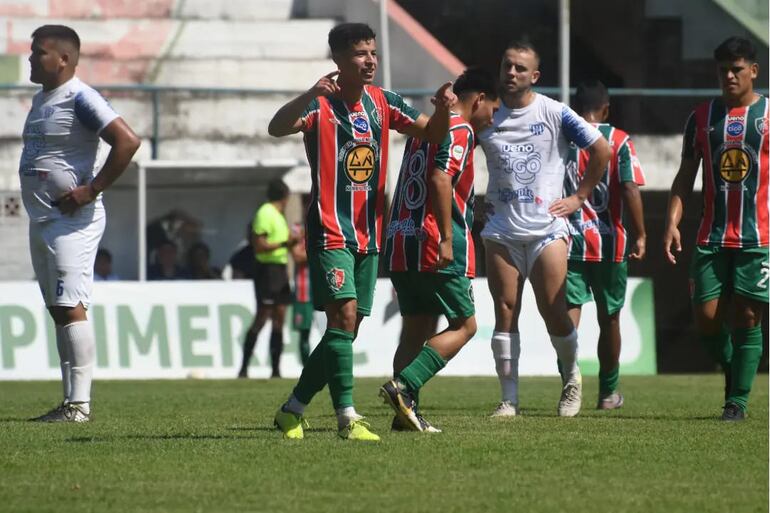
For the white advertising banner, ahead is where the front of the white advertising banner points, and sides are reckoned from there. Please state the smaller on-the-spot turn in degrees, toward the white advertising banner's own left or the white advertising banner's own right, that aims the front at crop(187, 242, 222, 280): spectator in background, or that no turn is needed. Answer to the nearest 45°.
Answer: approximately 180°

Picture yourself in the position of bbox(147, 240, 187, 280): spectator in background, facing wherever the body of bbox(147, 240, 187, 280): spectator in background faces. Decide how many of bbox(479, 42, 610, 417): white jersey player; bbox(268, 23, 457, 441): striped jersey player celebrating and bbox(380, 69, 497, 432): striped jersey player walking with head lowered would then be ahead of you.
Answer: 3

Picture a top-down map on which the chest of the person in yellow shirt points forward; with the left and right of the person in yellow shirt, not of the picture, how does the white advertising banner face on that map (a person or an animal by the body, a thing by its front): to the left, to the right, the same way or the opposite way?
to the right

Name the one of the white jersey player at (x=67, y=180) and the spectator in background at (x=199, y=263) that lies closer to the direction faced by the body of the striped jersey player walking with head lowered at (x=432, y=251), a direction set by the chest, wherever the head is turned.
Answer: the spectator in background

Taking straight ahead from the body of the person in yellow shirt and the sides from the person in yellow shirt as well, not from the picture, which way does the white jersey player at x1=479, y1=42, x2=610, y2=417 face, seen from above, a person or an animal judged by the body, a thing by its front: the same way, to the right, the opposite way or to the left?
to the right

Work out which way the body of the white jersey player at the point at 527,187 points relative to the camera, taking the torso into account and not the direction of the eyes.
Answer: toward the camera

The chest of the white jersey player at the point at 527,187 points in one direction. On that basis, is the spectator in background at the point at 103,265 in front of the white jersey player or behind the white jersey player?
behind

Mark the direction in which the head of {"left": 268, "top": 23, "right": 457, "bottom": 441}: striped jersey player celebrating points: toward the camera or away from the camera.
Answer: toward the camera

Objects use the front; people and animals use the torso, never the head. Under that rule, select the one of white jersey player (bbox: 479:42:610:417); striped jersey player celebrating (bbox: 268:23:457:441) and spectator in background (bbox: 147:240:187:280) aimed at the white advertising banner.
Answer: the spectator in background

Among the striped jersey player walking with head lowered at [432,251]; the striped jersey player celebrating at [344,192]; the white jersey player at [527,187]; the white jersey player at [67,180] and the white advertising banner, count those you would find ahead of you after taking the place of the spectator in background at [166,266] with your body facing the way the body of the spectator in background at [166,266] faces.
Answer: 5

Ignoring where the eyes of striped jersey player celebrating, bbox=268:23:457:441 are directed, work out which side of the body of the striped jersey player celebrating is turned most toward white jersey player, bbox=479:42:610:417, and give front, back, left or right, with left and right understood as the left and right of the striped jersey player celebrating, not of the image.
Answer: left

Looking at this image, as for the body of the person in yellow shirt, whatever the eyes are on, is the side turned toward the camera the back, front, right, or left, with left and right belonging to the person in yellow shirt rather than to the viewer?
right

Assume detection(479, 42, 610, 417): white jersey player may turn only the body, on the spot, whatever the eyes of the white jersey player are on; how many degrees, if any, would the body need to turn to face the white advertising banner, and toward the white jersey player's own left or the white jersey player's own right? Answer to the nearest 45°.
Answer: approximately 135° to the white jersey player's own right

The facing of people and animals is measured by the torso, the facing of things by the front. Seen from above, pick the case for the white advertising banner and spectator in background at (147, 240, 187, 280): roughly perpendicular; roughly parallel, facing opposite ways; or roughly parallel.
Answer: roughly parallel
